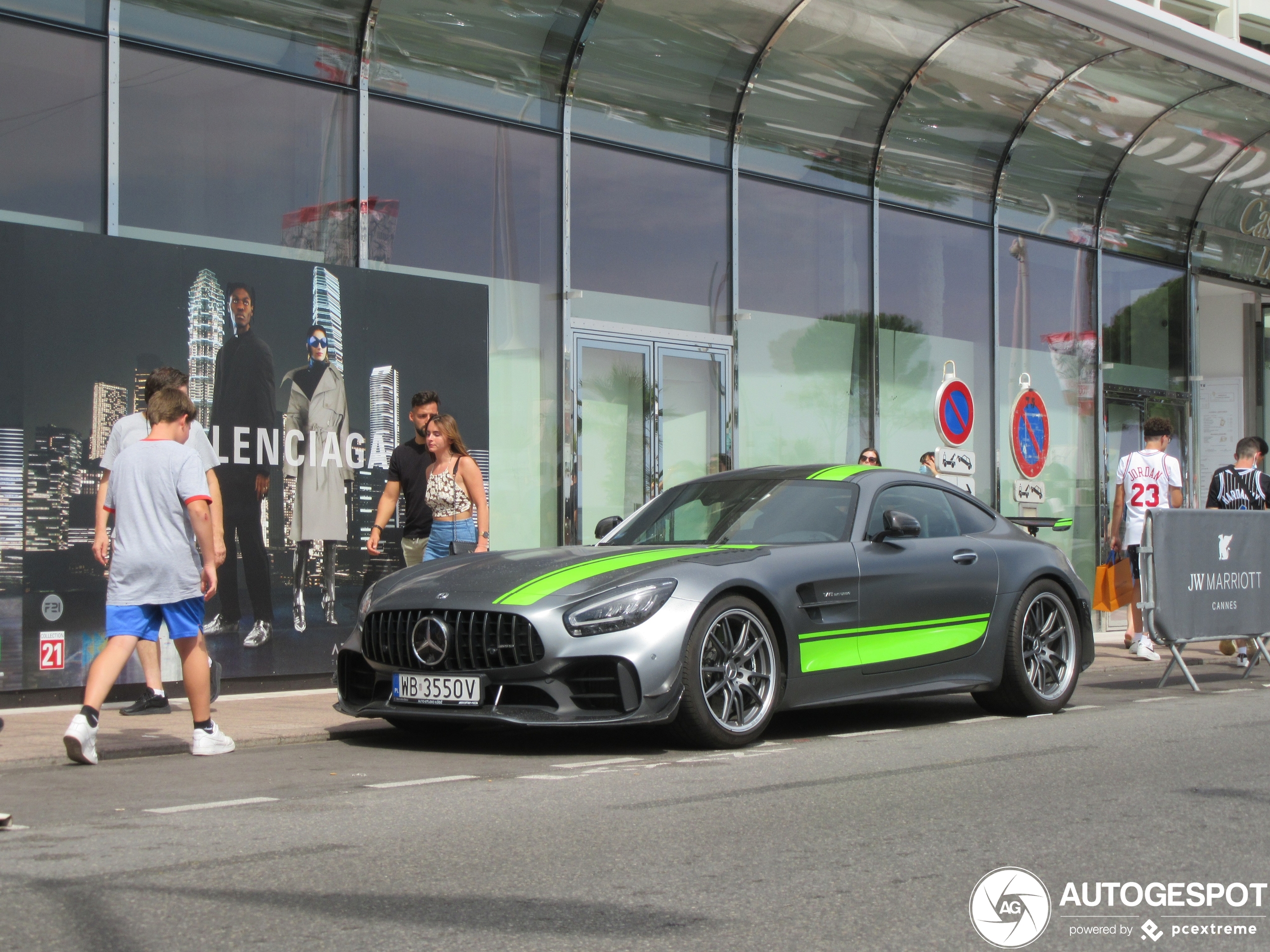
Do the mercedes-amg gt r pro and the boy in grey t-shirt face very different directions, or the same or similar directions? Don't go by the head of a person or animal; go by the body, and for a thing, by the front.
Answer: very different directions

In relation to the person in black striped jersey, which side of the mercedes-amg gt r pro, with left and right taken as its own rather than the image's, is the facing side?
back

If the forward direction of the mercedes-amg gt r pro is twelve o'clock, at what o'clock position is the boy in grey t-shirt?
The boy in grey t-shirt is roughly at 1 o'clock from the mercedes-amg gt r pro.
